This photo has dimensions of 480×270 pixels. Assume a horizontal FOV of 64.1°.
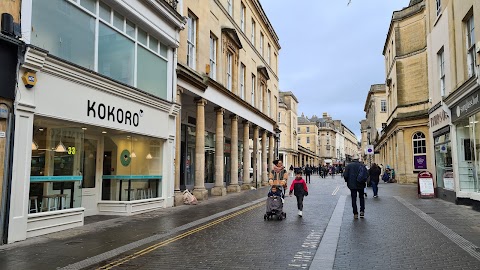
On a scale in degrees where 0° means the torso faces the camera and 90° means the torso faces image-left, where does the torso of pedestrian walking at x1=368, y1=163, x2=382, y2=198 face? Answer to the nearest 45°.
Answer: approximately 180°

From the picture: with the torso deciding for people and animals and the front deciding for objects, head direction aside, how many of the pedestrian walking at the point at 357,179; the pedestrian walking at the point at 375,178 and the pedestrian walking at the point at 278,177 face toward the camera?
1

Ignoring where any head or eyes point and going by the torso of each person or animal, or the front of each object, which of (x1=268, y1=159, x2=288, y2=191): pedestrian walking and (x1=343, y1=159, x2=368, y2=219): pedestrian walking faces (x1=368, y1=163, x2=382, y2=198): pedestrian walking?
(x1=343, y1=159, x2=368, y2=219): pedestrian walking

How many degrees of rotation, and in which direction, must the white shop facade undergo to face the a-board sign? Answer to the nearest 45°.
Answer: approximately 45° to its left

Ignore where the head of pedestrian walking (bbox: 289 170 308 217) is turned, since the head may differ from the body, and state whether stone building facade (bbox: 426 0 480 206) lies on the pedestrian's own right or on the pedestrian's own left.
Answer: on the pedestrian's own left

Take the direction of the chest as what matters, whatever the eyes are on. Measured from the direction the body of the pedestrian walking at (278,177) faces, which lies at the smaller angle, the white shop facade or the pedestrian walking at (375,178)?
the white shop facade

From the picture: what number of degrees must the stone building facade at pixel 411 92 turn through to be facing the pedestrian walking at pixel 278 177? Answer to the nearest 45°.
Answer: approximately 45° to its left

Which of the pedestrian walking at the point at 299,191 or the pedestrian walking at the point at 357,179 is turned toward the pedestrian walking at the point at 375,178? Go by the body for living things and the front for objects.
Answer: the pedestrian walking at the point at 357,179

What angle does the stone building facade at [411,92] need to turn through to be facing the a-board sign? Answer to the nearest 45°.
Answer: approximately 45° to its left

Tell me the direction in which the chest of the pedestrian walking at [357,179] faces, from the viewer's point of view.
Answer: away from the camera

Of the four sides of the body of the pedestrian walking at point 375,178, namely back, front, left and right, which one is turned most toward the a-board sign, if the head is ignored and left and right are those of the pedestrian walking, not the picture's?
right

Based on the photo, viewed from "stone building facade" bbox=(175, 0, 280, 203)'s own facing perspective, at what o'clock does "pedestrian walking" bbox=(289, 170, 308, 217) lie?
The pedestrian walking is roughly at 1 o'clock from the stone building facade.

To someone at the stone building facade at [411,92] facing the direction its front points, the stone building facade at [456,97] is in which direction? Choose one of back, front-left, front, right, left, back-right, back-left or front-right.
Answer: front-left
